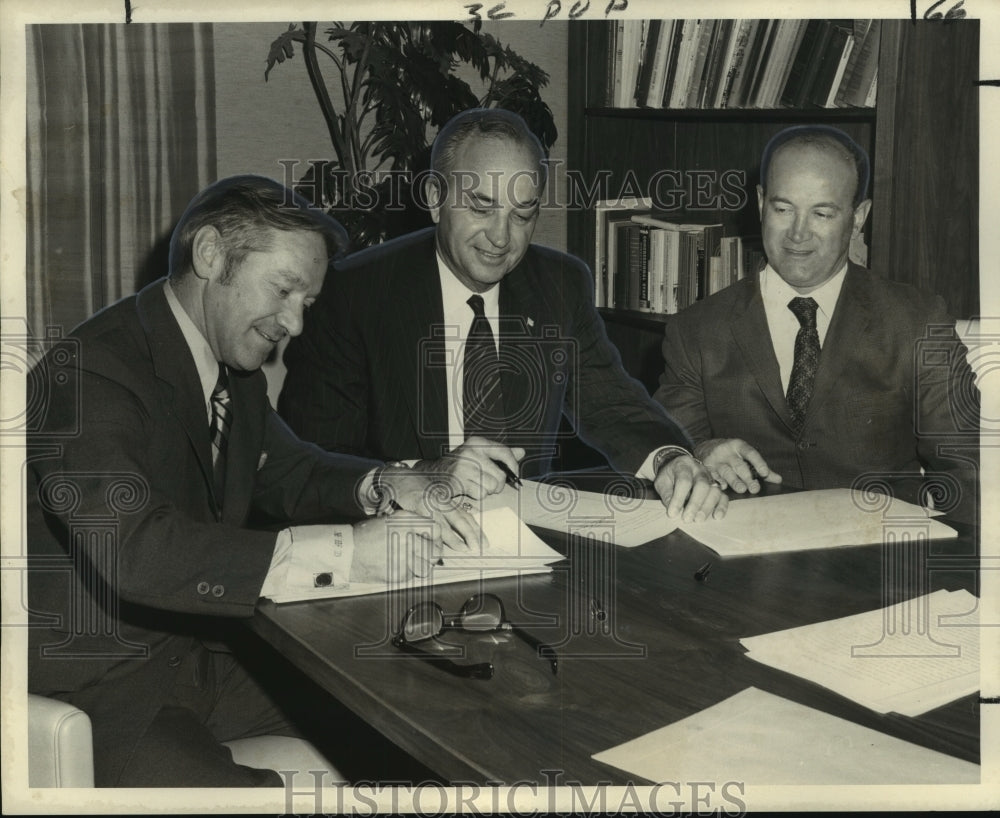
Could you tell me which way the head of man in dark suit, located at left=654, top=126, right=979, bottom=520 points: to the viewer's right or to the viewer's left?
to the viewer's left

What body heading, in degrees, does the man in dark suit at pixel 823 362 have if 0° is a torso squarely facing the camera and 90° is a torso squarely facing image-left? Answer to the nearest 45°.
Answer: approximately 0°

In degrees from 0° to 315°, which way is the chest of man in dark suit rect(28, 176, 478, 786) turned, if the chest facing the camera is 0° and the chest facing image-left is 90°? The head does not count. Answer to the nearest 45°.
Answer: approximately 315°

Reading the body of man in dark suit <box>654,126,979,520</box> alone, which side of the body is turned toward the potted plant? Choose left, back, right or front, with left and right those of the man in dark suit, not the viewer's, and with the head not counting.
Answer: right

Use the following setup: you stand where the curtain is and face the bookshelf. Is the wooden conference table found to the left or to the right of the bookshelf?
right

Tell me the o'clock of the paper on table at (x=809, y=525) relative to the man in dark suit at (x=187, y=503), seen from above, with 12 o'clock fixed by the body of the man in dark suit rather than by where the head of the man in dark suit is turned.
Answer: The paper on table is roughly at 11 o'clock from the man in dark suit.

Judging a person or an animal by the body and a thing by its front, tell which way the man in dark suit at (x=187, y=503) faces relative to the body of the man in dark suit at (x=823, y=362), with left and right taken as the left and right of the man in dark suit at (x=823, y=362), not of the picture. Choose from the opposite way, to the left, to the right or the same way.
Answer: to the left
